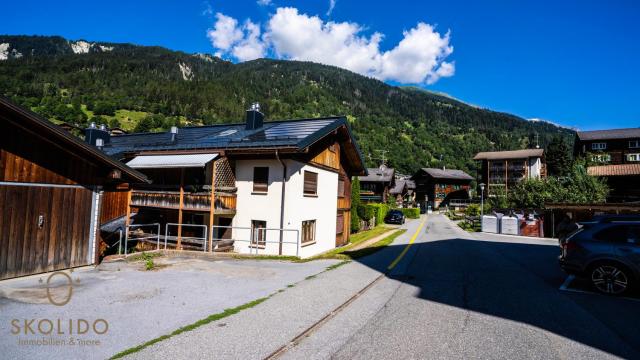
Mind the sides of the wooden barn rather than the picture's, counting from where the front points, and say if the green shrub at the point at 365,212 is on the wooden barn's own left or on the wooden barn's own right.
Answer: on the wooden barn's own left

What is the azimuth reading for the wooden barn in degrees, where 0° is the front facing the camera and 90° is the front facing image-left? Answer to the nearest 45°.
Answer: approximately 315°

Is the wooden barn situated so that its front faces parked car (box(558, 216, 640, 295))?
yes

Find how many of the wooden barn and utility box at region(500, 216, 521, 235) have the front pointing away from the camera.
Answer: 0

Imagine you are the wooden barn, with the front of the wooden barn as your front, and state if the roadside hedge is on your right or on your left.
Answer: on your left
